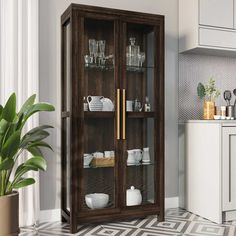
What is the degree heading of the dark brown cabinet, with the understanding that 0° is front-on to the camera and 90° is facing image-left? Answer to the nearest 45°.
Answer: approximately 315°

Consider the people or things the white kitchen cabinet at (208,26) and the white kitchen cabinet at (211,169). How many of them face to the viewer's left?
0

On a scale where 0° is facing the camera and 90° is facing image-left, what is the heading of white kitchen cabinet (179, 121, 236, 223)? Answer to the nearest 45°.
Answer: approximately 315°

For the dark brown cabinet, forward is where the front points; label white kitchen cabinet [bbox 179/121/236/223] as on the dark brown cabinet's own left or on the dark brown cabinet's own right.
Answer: on the dark brown cabinet's own left

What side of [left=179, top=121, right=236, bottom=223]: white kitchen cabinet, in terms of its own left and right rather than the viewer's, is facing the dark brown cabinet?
right

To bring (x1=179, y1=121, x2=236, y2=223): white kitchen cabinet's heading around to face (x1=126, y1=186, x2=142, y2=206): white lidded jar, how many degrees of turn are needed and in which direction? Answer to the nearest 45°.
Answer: approximately 90° to its right

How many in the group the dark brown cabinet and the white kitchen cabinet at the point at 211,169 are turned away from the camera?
0

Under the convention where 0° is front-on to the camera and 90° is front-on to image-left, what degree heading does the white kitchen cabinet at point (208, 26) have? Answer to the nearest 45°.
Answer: approximately 315°
